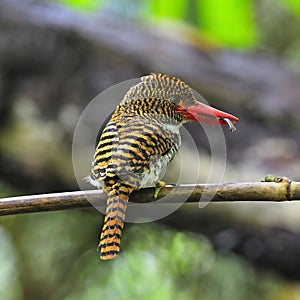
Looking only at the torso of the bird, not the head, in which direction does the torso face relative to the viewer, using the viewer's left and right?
facing away from the viewer and to the right of the viewer
